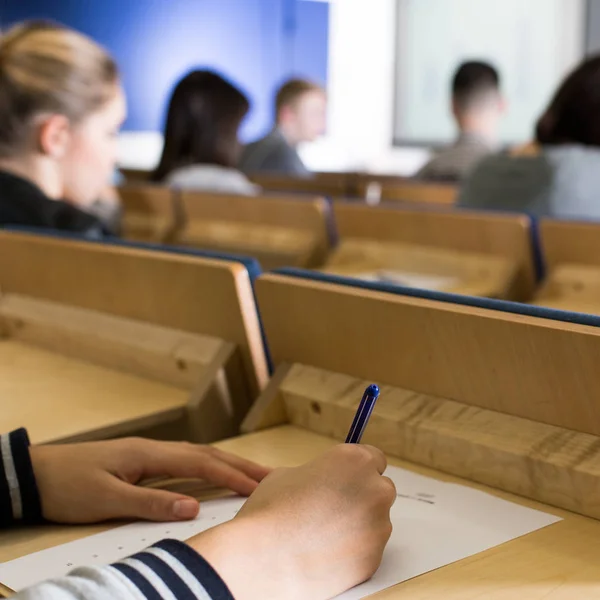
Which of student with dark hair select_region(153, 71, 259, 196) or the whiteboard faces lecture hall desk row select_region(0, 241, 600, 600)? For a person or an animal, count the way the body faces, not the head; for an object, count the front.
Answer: the whiteboard

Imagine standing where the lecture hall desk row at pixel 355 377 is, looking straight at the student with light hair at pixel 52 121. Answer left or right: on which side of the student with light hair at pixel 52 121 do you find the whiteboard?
right

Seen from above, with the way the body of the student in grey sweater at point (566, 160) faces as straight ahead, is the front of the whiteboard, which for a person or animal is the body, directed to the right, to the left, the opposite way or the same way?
the opposite way

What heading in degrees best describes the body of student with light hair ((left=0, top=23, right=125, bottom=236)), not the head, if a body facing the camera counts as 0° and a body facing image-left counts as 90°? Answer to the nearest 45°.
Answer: approximately 225°

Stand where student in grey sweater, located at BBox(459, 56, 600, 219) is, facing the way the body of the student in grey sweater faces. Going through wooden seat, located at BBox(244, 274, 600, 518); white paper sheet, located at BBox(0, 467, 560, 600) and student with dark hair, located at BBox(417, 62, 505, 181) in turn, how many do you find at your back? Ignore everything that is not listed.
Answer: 2

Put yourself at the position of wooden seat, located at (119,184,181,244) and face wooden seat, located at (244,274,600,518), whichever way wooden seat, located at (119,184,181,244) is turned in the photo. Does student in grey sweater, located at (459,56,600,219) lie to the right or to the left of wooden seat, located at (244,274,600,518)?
left

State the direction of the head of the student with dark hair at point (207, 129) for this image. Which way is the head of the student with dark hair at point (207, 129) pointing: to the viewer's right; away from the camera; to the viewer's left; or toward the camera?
away from the camera

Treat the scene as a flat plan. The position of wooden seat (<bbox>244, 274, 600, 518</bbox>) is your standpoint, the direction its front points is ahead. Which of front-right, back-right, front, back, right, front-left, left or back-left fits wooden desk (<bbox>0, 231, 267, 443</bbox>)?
left

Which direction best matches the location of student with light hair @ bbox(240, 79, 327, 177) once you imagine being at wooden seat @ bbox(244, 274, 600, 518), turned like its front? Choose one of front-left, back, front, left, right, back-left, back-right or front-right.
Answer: front-left

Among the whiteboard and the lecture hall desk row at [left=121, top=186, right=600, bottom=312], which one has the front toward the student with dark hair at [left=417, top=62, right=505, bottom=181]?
the whiteboard

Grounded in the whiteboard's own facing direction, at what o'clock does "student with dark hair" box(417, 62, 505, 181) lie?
The student with dark hair is roughly at 12 o'clock from the whiteboard.

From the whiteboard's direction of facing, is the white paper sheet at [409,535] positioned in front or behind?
in front

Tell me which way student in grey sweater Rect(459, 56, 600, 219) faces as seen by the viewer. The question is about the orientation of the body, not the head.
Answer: away from the camera
